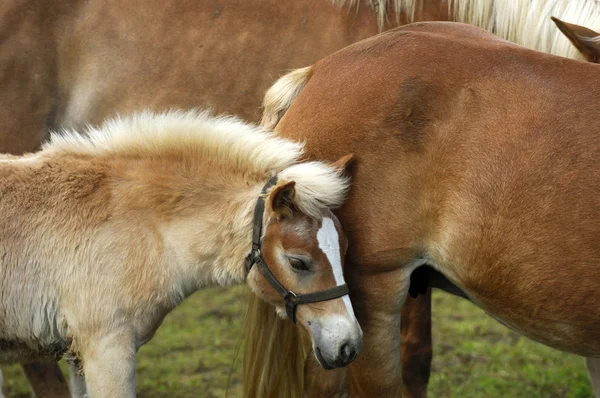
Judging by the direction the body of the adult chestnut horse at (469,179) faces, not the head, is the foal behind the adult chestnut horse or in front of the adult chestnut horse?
behind

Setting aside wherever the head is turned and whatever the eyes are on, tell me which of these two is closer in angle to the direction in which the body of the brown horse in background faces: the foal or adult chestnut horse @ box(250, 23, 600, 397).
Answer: the adult chestnut horse

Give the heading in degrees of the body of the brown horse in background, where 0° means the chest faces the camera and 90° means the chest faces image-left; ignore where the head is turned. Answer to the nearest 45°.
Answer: approximately 270°

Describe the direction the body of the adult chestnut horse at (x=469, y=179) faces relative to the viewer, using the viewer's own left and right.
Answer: facing to the right of the viewer

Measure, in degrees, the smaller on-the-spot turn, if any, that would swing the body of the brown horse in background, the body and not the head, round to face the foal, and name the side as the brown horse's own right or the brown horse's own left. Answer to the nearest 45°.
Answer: approximately 90° to the brown horse's own right

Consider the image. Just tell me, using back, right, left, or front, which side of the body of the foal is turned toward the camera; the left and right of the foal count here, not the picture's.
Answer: right
